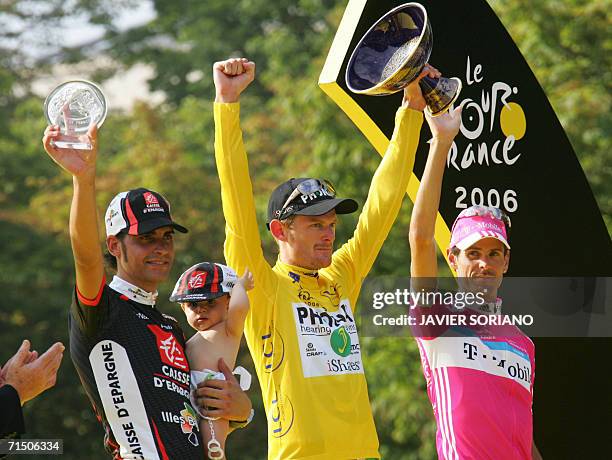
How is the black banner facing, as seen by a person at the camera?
facing the viewer

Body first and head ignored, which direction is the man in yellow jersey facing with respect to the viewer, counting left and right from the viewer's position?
facing the viewer and to the right of the viewer

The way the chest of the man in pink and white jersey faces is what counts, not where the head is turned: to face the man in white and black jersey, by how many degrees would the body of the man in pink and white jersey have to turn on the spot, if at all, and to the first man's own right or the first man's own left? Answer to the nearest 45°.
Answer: approximately 90° to the first man's own right

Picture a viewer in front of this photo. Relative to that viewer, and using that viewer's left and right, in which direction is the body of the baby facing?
facing the viewer and to the left of the viewer

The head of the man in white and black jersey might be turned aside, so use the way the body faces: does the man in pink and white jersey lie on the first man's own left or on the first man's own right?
on the first man's own left

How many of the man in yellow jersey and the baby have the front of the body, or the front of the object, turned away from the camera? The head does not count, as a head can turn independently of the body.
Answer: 0

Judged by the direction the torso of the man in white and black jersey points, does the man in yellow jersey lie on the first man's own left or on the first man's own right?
on the first man's own left

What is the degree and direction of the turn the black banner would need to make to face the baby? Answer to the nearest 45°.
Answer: approximately 45° to its right

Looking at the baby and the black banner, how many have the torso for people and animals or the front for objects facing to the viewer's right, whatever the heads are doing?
0
